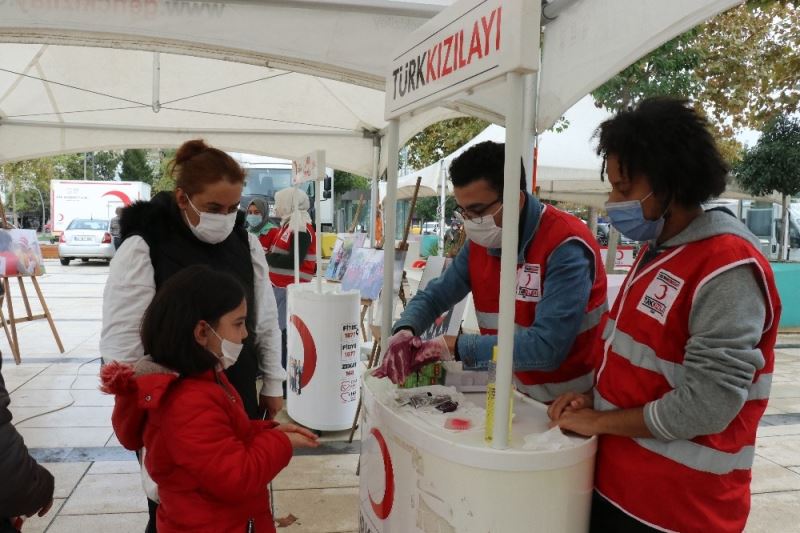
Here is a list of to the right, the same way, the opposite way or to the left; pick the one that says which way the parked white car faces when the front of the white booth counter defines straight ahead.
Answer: to the right

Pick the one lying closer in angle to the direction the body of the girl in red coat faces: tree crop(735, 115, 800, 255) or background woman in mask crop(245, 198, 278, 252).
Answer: the tree

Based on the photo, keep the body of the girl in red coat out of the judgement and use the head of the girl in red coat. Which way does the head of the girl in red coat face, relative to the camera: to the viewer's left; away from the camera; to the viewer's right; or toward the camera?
to the viewer's right

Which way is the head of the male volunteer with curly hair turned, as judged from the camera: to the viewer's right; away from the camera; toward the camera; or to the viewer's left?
to the viewer's left

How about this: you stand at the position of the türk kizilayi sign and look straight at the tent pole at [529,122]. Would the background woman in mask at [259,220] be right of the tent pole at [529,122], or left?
left

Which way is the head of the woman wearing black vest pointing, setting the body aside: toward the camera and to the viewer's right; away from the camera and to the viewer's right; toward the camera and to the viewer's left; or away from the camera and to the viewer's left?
toward the camera and to the viewer's right

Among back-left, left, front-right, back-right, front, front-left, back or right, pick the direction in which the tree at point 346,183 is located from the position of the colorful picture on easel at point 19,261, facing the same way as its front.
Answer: left

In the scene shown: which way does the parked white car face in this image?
away from the camera

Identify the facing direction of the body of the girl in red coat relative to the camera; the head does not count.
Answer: to the viewer's right

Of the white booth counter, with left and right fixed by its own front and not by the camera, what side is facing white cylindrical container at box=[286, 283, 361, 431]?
right

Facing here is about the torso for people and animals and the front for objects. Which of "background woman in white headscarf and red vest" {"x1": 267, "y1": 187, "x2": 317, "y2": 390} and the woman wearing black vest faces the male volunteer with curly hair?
the woman wearing black vest

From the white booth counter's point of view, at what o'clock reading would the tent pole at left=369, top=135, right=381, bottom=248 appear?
The tent pole is roughly at 4 o'clock from the white booth counter.

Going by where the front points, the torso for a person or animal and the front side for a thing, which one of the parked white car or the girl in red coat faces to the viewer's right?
the girl in red coat

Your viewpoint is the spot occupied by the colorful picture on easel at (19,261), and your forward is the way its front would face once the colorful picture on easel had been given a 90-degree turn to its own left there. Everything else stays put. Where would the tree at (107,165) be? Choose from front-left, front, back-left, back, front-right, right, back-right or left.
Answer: front-left

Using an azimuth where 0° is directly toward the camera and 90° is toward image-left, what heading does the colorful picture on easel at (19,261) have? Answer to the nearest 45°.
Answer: approximately 315°
